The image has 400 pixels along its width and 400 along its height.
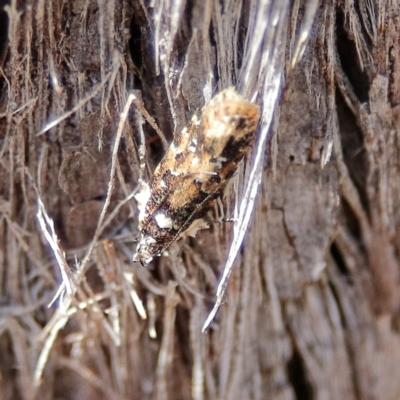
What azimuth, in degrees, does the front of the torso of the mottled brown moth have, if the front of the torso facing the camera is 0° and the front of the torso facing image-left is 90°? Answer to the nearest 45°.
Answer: approximately 45°
